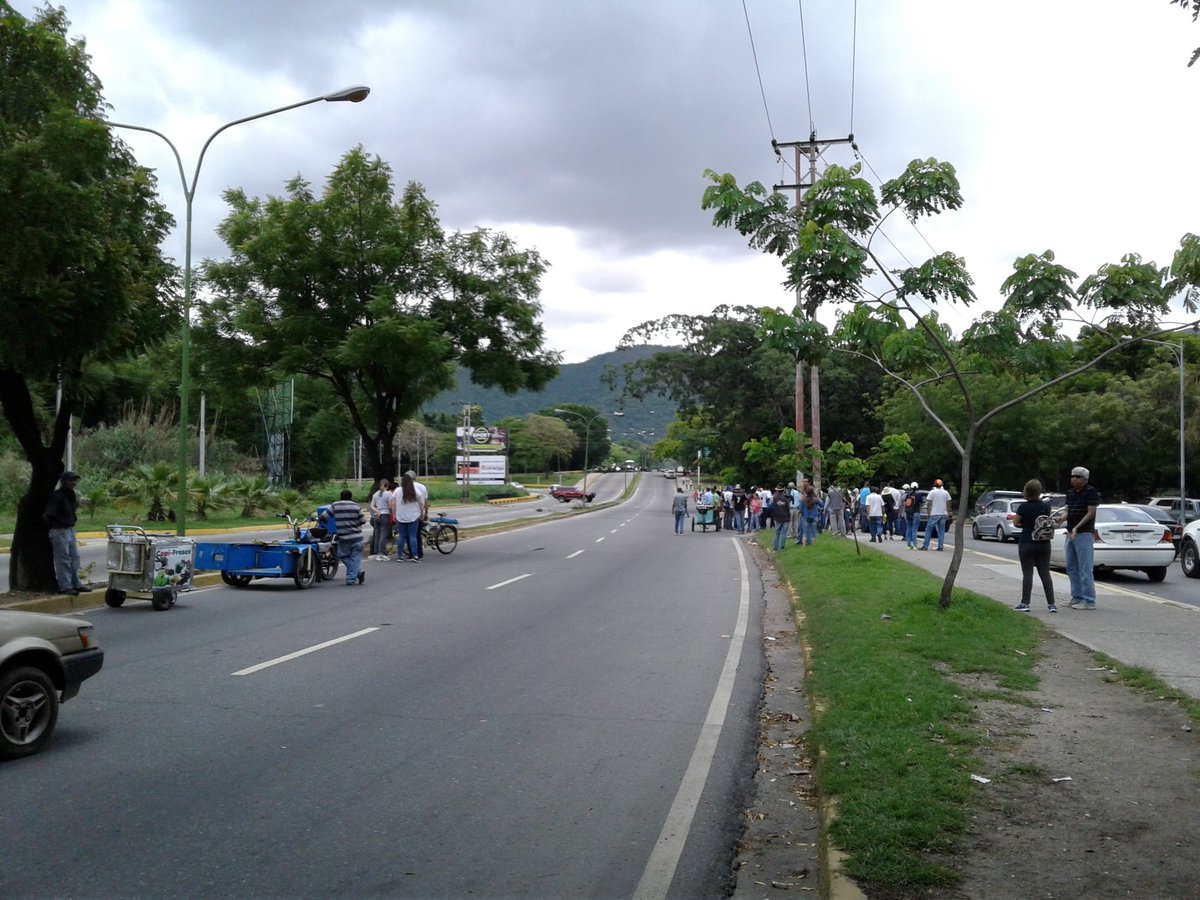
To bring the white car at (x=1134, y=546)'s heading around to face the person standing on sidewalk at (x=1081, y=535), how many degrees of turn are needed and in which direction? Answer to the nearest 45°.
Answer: approximately 135° to its left

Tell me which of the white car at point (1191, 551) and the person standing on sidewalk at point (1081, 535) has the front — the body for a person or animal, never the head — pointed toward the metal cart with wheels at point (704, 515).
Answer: the white car

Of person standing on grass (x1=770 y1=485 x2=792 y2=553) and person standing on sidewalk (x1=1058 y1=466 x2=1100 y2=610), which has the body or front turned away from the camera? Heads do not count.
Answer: person standing on grass (x1=770 y1=485 x2=792 y2=553)

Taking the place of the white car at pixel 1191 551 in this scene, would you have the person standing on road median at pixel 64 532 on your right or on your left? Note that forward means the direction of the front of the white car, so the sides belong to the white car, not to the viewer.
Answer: on your left

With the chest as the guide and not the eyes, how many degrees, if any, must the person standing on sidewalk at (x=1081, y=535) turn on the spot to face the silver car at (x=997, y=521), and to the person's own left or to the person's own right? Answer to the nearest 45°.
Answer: approximately 135° to the person's own right

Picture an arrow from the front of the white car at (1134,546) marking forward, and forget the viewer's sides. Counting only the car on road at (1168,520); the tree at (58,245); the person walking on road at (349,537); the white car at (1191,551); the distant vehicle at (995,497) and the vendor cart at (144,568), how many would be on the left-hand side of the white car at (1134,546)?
3

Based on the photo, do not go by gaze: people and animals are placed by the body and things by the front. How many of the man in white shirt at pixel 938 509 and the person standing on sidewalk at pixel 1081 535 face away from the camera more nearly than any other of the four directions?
1

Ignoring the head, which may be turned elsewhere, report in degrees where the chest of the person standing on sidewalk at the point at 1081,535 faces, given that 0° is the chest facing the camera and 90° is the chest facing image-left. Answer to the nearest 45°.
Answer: approximately 45°

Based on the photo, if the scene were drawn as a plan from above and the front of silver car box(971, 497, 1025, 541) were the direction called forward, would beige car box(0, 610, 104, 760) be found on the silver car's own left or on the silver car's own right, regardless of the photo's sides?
on the silver car's own left

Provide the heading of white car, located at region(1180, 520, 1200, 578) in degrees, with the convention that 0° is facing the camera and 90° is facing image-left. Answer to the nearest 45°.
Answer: approximately 135°

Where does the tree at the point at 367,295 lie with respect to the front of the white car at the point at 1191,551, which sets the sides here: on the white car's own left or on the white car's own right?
on the white car's own left

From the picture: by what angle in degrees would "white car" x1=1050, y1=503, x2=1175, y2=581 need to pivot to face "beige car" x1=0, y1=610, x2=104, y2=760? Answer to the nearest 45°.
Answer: approximately 135° to its left

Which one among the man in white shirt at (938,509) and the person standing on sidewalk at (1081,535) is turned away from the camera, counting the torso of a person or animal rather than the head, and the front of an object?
the man in white shirt

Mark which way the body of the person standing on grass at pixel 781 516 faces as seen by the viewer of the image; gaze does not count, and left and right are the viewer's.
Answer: facing away from the viewer
